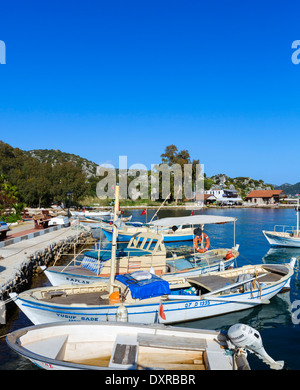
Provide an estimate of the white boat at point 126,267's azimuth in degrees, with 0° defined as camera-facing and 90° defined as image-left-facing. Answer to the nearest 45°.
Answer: approximately 90°

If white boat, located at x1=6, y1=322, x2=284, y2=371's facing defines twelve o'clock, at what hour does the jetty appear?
The jetty is roughly at 2 o'clock from the white boat.

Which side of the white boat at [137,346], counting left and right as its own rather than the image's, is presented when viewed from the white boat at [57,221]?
right

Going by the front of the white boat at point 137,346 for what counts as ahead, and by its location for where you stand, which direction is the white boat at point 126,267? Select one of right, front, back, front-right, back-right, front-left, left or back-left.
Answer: right

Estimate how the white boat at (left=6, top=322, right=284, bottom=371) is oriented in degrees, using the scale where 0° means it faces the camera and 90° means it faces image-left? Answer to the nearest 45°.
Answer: approximately 90°

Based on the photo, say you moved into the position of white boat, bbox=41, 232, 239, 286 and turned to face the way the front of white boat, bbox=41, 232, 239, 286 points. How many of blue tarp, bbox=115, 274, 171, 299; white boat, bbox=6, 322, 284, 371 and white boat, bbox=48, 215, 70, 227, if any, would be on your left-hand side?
2

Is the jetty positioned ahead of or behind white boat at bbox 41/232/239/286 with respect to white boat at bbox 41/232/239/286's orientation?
ahead

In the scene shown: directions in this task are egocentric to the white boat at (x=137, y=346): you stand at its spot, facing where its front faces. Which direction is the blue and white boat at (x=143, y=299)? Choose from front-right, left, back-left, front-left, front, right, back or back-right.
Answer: right

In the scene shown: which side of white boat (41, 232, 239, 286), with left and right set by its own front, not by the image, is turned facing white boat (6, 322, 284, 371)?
left
